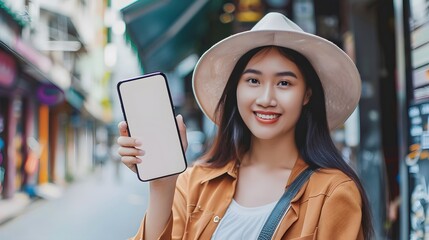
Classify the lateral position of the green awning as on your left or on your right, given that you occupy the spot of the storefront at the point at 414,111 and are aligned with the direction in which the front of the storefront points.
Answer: on your right

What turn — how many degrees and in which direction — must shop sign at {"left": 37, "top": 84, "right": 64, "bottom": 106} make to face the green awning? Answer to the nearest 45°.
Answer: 0° — it already faces it

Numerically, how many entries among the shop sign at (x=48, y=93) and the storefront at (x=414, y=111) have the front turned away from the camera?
0

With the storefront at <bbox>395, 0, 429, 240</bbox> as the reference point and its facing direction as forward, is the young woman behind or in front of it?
in front

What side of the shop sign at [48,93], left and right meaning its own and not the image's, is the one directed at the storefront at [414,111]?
front

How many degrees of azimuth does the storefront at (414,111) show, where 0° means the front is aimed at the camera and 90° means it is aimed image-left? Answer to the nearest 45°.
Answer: approximately 45°

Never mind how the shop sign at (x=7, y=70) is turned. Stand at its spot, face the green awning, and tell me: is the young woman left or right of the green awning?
right
